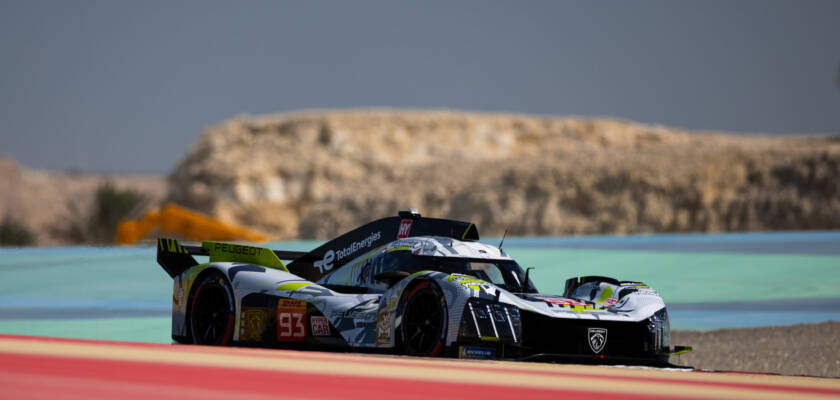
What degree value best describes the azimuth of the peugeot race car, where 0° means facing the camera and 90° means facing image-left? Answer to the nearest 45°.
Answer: approximately 315°

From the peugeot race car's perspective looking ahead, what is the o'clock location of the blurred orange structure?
The blurred orange structure is roughly at 7 o'clock from the peugeot race car.
